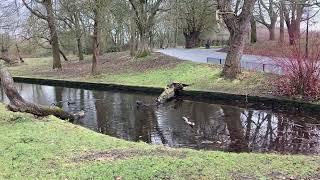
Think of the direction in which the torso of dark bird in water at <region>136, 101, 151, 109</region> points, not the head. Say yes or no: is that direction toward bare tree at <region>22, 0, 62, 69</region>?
no

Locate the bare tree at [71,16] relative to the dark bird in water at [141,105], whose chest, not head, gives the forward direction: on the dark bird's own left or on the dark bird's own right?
on the dark bird's own right

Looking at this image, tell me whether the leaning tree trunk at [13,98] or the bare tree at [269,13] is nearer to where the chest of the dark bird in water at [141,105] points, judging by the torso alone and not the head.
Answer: the leaning tree trunk

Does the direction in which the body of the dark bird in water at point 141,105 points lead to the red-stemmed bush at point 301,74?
no

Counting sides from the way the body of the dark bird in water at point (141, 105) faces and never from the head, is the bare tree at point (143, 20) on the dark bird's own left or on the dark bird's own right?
on the dark bird's own right

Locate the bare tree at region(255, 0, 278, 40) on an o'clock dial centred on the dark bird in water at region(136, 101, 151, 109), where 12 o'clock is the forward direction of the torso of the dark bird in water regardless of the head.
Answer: The bare tree is roughly at 4 o'clock from the dark bird in water.

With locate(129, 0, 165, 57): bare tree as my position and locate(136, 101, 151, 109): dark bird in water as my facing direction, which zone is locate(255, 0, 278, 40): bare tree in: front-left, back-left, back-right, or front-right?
back-left

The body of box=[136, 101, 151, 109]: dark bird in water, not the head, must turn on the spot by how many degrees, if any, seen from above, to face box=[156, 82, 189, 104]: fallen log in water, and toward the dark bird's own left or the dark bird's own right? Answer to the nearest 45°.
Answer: approximately 135° to the dark bird's own right

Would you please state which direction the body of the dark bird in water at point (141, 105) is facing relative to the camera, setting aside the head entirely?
to the viewer's left

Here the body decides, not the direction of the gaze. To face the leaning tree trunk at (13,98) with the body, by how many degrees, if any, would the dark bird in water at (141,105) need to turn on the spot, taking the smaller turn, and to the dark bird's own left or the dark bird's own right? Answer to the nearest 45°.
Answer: approximately 45° to the dark bird's own left

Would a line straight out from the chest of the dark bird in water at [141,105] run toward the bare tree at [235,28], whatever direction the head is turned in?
no

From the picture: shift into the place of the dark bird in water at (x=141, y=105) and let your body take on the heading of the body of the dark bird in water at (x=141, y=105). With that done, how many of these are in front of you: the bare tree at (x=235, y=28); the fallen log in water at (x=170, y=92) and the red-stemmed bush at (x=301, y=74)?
0
